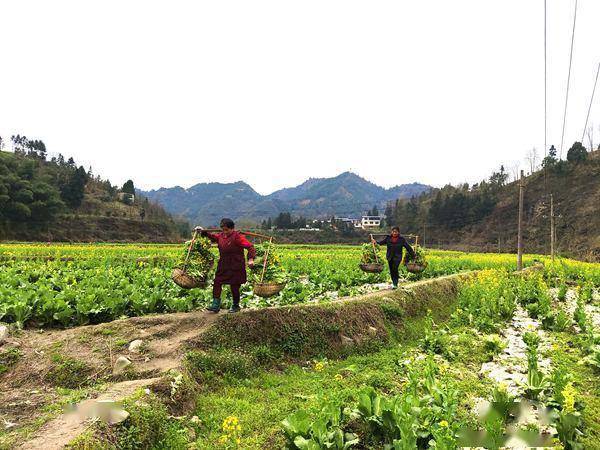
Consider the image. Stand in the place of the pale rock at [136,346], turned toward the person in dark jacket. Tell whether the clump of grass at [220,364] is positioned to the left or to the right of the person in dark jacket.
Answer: right

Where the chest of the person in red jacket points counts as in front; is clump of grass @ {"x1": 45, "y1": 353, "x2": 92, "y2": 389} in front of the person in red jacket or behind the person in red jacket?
in front

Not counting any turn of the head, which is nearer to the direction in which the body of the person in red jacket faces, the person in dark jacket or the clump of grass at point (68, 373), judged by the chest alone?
the clump of grass

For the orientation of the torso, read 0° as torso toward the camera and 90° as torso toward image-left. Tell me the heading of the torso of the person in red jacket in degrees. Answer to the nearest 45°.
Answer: approximately 45°

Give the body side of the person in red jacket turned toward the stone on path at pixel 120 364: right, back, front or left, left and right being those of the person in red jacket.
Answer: front

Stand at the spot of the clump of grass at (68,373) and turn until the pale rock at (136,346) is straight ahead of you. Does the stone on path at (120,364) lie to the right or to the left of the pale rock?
right

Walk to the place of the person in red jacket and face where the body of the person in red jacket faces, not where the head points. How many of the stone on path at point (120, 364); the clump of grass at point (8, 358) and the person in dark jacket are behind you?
1

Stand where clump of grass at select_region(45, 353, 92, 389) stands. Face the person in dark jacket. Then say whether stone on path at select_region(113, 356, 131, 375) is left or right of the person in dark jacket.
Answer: right

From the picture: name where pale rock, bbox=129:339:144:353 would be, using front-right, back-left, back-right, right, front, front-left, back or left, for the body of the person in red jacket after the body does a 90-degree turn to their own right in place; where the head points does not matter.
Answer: left

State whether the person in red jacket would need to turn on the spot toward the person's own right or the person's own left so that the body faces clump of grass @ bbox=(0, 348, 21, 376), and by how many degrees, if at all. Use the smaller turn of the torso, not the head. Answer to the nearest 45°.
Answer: approximately 45° to the person's own right
